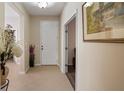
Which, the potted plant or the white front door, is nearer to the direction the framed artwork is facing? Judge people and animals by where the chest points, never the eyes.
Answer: the potted plant

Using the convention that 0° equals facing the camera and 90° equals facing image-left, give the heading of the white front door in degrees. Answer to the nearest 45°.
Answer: approximately 0°

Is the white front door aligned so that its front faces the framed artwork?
yes

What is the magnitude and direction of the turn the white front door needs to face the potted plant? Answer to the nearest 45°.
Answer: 0° — it already faces it
